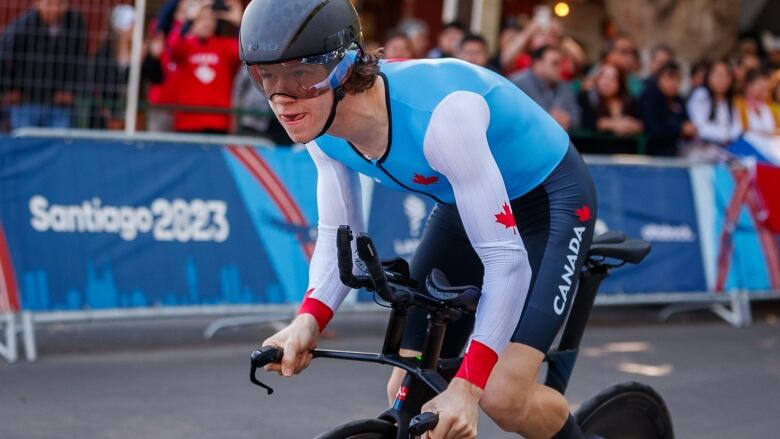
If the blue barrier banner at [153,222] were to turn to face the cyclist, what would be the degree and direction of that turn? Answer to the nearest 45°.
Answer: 0° — it already faces them

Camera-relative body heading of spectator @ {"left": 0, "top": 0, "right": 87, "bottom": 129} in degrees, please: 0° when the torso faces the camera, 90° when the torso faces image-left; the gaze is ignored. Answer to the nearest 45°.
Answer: approximately 0°

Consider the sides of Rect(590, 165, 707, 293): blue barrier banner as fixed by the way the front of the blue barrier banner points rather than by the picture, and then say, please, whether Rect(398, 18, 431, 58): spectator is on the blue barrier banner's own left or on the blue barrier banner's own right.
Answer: on the blue barrier banner's own right

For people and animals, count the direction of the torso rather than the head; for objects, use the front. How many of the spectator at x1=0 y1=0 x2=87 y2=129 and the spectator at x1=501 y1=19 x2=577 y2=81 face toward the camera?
2

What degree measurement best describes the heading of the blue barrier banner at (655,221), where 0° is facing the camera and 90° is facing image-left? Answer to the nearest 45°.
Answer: approximately 0°
